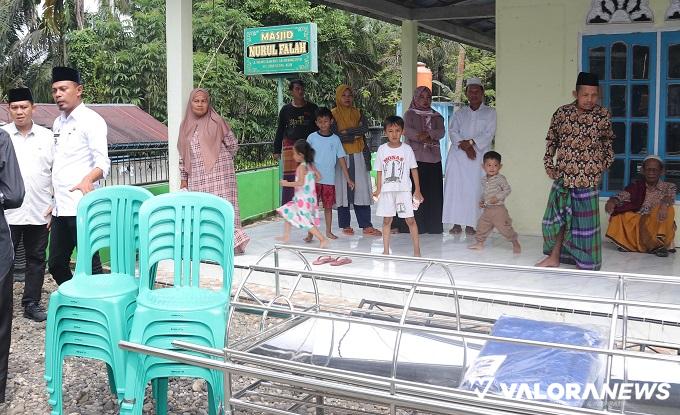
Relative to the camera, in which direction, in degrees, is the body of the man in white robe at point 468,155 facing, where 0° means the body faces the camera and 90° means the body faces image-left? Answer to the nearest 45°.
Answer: approximately 0°

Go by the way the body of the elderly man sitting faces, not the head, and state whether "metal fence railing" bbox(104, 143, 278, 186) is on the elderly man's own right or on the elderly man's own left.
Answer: on the elderly man's own right

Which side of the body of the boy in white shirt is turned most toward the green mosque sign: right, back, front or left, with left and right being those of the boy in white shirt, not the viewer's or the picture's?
back

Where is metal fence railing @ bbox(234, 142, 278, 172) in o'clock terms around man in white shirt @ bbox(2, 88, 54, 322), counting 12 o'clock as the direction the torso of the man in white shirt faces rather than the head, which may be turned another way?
The metal fence railing is roughly at 7 o'clock from the man in white shirt.

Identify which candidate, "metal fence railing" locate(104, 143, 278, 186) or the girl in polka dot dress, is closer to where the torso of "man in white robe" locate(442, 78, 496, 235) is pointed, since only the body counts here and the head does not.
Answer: the girl in polka dot dress

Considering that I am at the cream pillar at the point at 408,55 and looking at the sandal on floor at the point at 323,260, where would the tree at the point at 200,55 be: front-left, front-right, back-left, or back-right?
back-right
